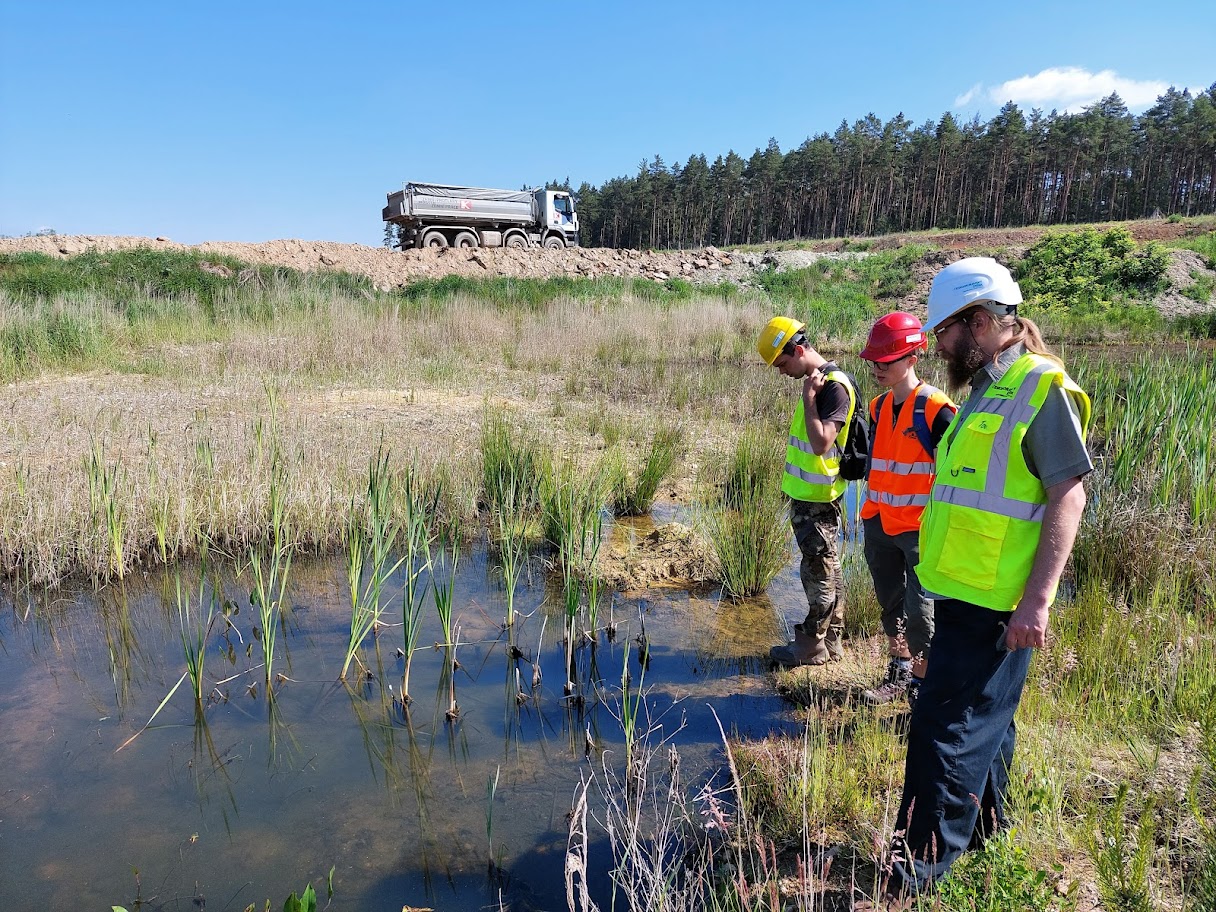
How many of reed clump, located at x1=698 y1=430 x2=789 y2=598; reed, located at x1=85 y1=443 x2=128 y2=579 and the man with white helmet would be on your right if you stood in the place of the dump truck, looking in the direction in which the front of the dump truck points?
3

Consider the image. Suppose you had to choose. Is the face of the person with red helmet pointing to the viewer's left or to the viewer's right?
to the viewer's left

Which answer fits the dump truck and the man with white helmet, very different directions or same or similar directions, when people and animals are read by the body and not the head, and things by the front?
very different directions

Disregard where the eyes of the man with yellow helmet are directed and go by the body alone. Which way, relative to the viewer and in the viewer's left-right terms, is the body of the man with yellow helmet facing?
facing to the left of the viewer

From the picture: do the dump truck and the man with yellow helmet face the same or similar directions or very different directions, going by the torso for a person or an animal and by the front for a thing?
very different directions

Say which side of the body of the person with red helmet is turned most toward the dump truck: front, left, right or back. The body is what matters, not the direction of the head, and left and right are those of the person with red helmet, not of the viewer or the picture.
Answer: right

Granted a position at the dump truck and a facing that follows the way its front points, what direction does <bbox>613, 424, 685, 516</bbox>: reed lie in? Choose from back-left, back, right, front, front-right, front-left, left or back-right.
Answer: right

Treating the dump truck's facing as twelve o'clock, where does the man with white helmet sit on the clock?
The man with white helmet is roughly at 3 o'clock from the dump truck.

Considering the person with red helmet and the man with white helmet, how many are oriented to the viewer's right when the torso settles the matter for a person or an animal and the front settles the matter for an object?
0

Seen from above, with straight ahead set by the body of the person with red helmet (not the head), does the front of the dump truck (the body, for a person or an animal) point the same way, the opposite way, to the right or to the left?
the opposite way

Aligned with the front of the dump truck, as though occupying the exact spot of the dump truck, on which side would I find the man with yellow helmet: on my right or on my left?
on my right

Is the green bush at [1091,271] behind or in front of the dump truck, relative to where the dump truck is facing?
in front

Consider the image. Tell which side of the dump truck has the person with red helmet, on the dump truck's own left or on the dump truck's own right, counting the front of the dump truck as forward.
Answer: on the dump truck's own right

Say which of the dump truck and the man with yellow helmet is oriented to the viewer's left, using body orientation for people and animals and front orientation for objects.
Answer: the man with yellow helmet

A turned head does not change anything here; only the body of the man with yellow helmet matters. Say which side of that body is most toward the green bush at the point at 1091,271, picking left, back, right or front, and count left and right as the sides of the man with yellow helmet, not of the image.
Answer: right

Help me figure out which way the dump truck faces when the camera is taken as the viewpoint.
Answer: facing to the right of the viewer
